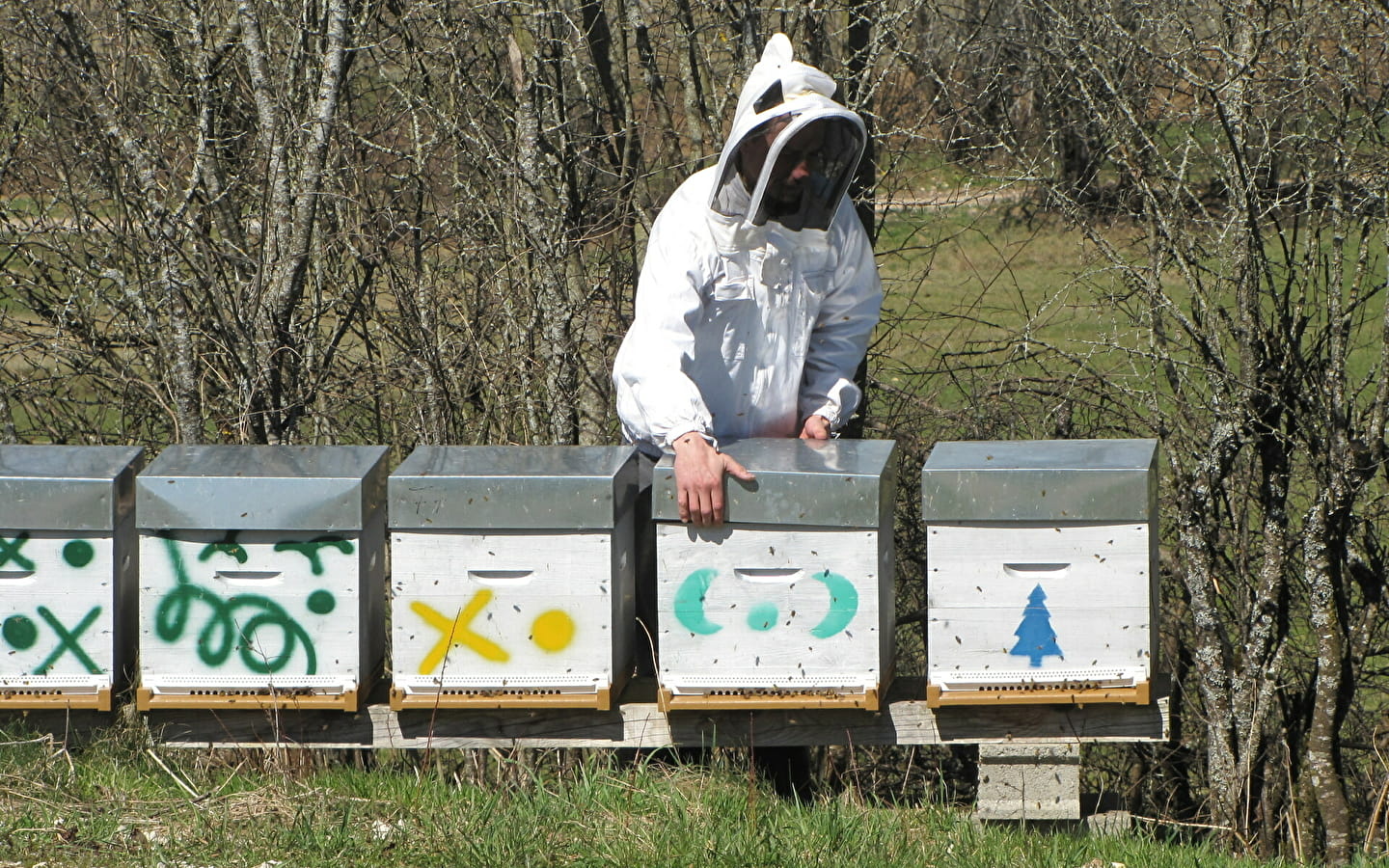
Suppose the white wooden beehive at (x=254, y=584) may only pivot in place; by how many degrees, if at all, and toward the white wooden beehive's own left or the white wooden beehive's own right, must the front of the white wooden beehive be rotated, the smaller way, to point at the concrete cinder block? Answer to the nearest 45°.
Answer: approximately 90° to the white wooden beehive's own left

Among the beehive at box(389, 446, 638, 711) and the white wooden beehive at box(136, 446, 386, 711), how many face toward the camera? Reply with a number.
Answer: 2

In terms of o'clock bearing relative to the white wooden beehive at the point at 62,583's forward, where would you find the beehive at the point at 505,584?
The beehive is roughly at 10 o'clock from the white wooden beehive.

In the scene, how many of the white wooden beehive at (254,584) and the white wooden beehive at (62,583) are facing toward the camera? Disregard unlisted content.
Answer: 2

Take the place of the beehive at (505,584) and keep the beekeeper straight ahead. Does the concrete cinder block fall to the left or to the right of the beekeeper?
right
